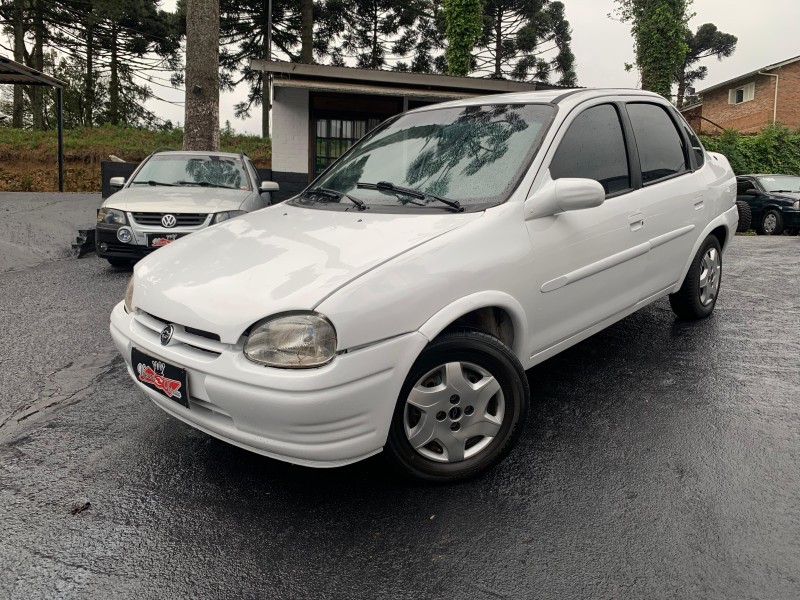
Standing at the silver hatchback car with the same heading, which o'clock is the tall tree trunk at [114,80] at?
The tall tree trunk is roughly at 6 o'clock from the silver hatchback car.

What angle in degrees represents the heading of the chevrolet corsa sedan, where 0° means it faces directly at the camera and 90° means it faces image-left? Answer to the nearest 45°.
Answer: approximately 45°

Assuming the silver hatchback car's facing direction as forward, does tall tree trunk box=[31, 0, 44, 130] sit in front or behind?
behind

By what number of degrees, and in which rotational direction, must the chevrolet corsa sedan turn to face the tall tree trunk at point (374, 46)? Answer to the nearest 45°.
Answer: approximately 135° to its right

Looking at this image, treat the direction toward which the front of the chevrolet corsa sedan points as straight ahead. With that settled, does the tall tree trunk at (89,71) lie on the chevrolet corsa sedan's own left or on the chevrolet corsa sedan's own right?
on the chevrolet corsa sedan's own right

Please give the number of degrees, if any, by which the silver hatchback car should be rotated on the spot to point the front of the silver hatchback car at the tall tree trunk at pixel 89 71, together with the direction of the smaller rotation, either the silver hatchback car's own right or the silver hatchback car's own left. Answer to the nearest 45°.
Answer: approximately 180°

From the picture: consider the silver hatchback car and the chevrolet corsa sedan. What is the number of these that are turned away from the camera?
0

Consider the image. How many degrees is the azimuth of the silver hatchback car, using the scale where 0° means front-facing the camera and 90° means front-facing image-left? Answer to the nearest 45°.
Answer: approximately 0°

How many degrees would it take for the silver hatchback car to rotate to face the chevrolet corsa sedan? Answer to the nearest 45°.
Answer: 0° — it already faces it
